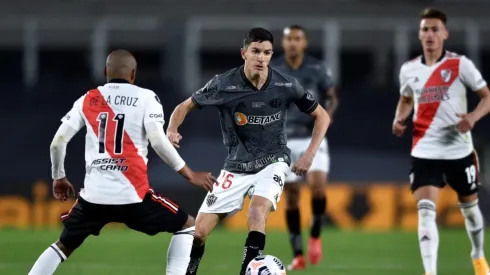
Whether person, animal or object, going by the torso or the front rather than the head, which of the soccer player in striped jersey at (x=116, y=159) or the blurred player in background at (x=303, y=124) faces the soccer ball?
the blurred player in background

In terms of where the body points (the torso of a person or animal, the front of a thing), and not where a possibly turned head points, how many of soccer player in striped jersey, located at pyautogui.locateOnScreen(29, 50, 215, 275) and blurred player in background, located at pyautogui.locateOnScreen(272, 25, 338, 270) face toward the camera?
1

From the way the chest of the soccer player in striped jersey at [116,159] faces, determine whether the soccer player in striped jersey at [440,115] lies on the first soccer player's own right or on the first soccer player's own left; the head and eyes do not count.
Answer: on the first soccer player's own right

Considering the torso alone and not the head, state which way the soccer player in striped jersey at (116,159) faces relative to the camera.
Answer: away from the camera

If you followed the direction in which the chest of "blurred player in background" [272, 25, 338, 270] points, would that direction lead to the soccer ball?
yes

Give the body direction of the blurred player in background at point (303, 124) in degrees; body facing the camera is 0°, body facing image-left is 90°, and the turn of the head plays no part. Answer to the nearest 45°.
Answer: approximately 0°

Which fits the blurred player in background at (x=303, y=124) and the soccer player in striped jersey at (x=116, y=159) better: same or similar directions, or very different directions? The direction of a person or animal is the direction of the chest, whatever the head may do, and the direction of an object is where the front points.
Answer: very different directions

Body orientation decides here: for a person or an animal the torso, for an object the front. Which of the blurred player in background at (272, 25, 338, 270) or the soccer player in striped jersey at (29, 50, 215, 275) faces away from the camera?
the soccer player in striped jersey

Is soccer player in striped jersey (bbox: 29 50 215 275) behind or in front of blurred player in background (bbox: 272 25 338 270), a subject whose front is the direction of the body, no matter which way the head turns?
in front

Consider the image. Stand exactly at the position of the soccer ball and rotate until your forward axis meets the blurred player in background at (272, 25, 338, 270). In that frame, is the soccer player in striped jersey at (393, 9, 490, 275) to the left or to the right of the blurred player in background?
right
